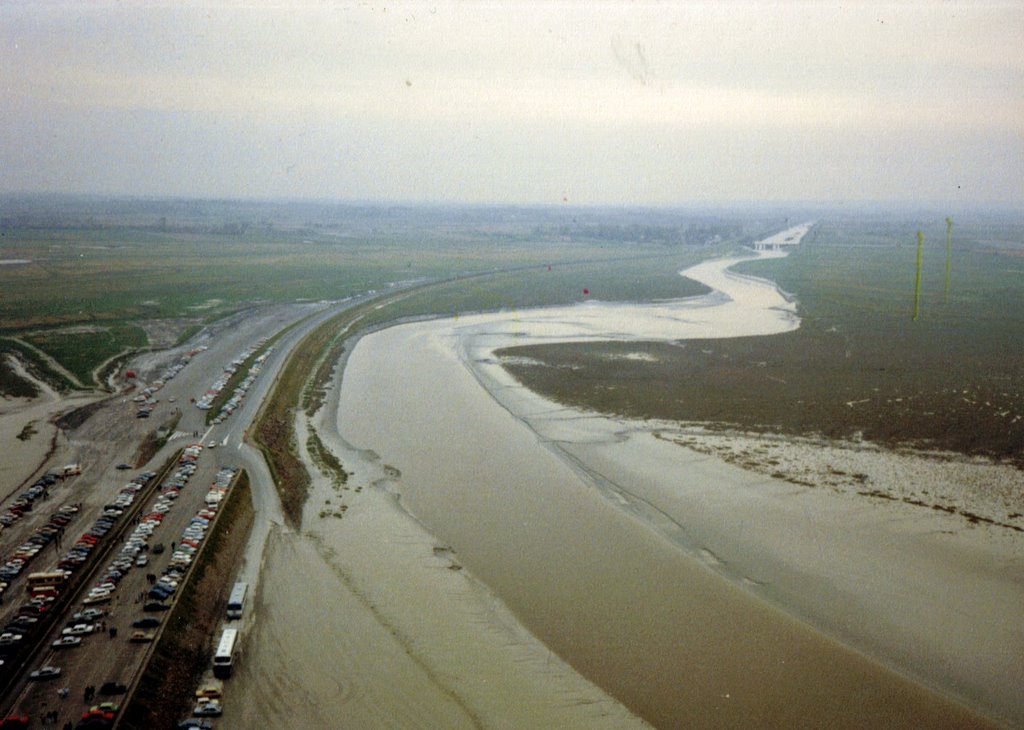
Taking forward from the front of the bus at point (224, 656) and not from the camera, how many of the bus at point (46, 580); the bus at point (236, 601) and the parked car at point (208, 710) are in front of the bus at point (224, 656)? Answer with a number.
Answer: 1
